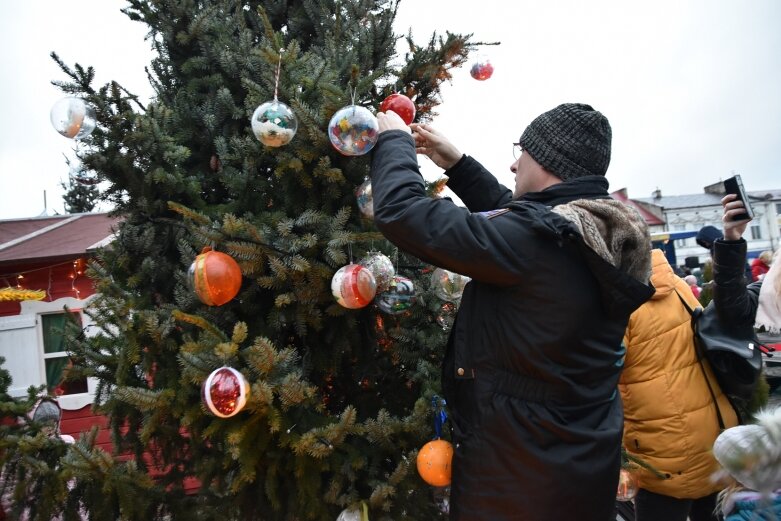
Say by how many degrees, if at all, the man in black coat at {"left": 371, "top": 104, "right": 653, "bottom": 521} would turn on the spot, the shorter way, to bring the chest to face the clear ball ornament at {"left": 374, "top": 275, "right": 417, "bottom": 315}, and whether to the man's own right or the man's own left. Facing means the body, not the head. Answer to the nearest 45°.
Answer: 0° — they already face it

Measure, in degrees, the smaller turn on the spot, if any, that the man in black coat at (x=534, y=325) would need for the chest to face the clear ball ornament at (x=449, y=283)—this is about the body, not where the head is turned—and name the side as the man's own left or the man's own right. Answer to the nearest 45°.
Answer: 0° — they already face it

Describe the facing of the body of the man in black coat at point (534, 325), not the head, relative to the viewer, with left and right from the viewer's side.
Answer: facing away from the viewer and to the left of the viewer

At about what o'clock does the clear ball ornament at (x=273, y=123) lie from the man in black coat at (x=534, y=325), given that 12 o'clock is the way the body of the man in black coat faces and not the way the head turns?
The clear ball ornament is roughly at 11 o'clock from the man in black coat.

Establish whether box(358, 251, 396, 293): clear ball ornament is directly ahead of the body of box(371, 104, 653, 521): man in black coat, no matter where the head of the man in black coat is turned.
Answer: yes

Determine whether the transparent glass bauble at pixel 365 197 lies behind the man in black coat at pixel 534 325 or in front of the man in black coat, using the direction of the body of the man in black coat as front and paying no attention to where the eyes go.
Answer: in front

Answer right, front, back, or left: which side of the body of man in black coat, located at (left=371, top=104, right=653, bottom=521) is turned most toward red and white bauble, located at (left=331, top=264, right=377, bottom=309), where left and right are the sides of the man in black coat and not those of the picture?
front

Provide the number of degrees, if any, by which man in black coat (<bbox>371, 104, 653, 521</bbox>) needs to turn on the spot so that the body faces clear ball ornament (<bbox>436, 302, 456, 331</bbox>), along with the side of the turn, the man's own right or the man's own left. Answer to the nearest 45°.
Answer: approximately 45° to the man's own right

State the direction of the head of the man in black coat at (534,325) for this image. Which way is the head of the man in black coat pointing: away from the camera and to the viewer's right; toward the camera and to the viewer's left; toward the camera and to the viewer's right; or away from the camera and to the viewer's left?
away from the camera and to the viewer's left
